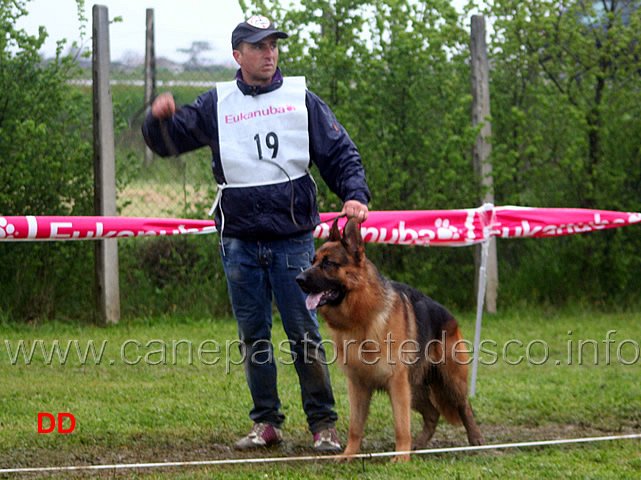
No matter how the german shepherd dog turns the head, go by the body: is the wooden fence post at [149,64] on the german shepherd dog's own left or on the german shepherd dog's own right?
on the german shepherd dog's own right

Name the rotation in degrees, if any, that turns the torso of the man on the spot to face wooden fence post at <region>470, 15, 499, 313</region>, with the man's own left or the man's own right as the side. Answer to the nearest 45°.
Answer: approximately 135° to the man's own left

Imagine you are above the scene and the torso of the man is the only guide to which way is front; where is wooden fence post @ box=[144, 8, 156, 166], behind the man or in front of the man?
behind

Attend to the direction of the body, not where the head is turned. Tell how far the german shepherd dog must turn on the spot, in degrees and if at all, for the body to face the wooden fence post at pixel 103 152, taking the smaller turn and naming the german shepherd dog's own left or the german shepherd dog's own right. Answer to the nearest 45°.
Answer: approximately 90° to the german shepherd dog's own right

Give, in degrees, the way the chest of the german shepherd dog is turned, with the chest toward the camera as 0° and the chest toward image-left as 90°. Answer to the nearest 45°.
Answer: approximately 45°

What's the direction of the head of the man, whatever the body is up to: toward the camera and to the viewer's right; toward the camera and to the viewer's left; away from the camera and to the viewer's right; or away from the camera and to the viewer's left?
toward the camera and to the viewer's right

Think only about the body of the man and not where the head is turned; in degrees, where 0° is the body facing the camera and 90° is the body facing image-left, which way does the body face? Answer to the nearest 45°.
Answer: approximately 0°
